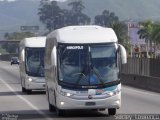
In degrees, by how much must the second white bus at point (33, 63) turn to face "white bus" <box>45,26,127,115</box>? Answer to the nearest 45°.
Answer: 0° — it already faces it

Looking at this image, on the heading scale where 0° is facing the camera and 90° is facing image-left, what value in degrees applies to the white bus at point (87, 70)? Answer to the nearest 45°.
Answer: approximately 0°

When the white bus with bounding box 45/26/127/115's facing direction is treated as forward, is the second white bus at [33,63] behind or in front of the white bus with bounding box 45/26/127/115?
behind

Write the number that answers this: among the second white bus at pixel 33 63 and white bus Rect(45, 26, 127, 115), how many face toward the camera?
2

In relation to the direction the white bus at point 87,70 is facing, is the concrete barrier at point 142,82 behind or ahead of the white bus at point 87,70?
behind

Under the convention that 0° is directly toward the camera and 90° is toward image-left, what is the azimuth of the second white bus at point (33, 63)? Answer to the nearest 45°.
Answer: approximately 0°

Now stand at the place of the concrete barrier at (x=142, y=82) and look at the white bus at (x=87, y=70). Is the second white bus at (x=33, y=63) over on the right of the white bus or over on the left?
right

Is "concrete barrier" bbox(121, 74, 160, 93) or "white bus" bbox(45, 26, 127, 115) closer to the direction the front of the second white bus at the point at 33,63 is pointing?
the white bus
